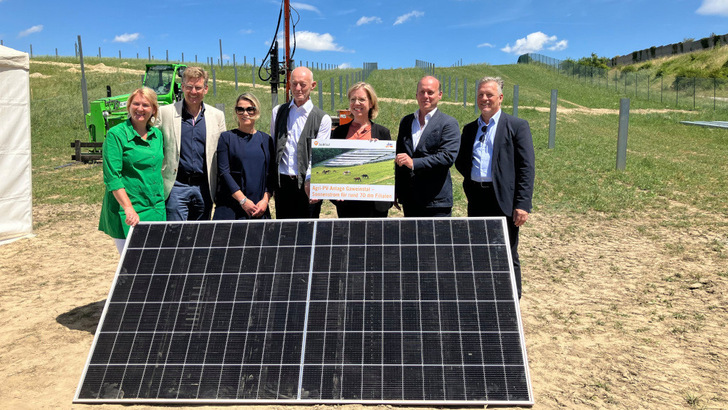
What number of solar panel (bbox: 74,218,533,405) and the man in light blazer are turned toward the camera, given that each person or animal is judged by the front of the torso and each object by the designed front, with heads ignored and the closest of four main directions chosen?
2

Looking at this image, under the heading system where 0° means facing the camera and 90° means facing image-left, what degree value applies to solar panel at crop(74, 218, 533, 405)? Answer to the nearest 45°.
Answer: approximately 0°

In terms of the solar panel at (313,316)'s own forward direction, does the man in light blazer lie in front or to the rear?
to the rear

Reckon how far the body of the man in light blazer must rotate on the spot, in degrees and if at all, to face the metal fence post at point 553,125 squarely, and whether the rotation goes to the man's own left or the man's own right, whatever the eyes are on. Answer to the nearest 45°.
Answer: approximately 135° to the man's own left

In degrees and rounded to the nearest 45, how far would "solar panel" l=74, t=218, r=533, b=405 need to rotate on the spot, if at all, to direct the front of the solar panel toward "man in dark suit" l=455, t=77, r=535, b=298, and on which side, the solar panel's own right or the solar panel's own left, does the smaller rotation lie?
approximately 135° to the solar panel's own left

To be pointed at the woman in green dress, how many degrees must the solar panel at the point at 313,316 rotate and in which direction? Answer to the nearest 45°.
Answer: approximately 135° to its right

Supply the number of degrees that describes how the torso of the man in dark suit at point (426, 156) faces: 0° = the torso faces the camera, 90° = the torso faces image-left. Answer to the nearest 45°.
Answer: approximately 45°

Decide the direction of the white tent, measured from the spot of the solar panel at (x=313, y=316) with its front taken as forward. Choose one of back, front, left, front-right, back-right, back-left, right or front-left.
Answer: back-right
